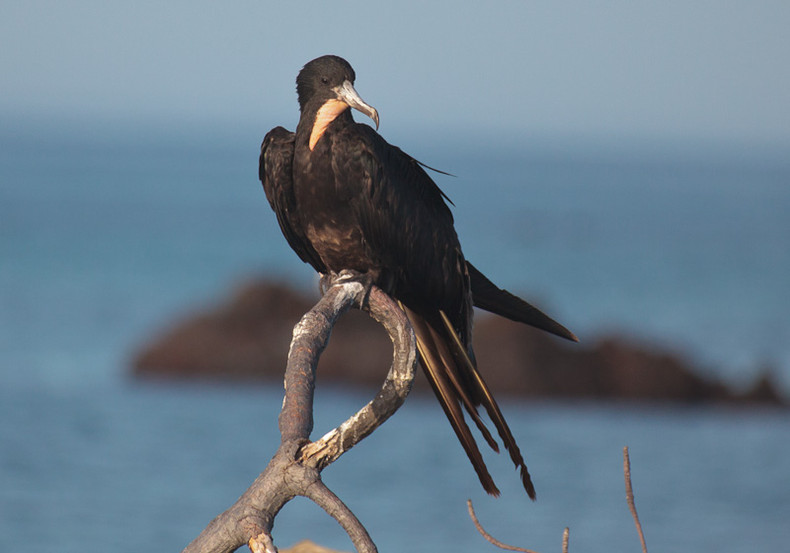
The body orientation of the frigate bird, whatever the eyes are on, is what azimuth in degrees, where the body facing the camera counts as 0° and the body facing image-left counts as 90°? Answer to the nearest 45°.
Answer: approximately 45°

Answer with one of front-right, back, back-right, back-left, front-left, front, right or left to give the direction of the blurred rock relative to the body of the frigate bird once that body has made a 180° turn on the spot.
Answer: front-left
